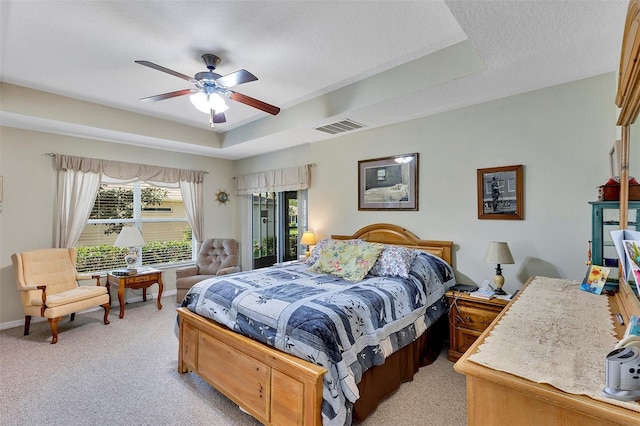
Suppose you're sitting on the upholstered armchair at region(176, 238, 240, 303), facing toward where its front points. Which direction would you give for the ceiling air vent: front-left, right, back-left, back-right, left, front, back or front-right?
left

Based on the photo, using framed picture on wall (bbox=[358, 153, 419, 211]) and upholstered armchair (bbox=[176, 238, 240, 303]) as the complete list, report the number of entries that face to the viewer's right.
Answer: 0

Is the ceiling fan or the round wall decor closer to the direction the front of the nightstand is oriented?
the ceiling fan

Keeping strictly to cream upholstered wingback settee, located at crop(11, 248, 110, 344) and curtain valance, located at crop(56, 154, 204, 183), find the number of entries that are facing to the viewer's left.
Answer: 0

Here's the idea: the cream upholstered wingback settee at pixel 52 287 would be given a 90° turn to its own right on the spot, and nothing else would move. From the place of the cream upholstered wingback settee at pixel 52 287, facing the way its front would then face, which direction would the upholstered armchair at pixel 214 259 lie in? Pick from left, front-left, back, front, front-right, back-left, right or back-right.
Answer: back-left

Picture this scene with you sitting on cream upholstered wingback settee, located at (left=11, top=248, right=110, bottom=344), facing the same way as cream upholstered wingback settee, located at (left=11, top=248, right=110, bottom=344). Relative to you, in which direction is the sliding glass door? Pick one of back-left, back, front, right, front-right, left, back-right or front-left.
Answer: front-left

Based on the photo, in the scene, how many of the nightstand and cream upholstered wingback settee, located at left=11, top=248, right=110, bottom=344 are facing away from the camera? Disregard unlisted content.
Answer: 0

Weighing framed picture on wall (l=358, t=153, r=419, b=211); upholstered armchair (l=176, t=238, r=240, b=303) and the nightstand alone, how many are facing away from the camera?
0

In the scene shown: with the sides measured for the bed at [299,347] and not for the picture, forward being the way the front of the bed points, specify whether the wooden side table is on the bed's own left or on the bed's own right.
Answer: on the bed's own right

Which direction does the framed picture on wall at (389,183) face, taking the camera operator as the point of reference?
facing the viewer and to the left of the viewer

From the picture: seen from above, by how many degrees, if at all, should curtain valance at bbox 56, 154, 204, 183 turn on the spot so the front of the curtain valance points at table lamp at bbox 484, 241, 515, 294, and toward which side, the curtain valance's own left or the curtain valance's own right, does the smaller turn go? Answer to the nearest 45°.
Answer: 0° — it already faces it
